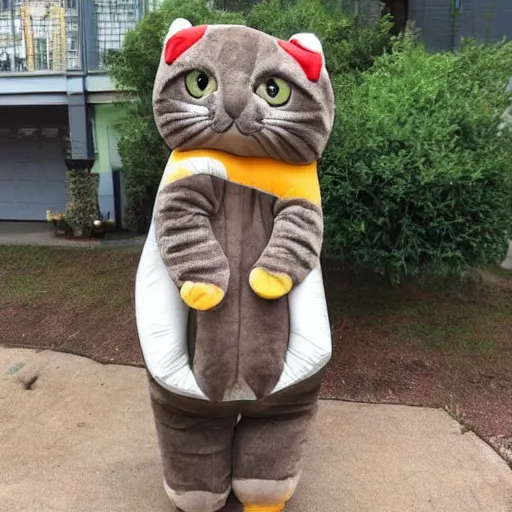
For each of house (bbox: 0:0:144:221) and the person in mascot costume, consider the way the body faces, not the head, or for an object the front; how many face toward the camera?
2

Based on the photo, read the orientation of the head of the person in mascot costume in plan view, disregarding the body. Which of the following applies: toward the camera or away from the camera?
toward the camera

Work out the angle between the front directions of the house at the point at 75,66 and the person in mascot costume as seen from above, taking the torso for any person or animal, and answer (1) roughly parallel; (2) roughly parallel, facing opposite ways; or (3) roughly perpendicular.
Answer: roughly parallel

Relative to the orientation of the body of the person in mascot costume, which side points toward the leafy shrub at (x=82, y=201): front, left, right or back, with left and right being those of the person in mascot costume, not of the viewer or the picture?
back

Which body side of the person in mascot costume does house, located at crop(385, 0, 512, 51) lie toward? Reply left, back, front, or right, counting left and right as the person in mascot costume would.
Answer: back

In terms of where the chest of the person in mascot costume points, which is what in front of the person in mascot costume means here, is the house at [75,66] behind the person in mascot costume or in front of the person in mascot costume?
behind

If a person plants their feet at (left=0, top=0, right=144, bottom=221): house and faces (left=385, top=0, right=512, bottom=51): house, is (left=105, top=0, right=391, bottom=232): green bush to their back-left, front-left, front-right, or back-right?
front-right

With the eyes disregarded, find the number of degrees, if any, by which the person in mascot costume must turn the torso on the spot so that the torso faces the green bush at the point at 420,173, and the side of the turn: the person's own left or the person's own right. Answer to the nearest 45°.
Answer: approximately 135° to the person's own left

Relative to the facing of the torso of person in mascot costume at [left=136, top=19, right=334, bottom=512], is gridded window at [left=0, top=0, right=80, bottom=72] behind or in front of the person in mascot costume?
behind

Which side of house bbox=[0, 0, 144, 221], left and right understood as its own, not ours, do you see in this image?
front

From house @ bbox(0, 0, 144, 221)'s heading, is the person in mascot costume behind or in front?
in front

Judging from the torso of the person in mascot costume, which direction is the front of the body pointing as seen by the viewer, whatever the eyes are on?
toward the camera
